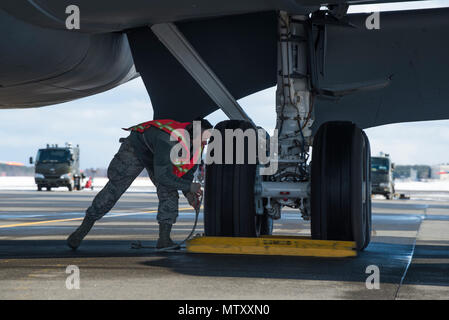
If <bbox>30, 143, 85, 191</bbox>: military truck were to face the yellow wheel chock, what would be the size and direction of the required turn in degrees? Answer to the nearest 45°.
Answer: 0° — it already faces it

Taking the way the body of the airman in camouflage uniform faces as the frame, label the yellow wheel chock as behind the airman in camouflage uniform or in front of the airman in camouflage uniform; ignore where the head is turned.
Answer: in front

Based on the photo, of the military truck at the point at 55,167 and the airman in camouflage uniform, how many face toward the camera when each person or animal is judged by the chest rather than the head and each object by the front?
1

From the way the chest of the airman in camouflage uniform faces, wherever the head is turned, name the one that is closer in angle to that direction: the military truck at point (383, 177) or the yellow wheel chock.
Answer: the yellow wheel chock

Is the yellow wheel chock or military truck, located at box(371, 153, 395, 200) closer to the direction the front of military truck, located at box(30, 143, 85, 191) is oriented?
the yellow wheel chock

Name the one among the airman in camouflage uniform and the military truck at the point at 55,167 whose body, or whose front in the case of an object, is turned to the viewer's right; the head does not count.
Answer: the airman in camouflage uniform

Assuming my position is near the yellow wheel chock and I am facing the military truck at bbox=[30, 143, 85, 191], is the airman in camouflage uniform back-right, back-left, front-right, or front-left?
front-left

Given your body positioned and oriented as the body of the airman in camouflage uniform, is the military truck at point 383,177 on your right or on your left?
on your left

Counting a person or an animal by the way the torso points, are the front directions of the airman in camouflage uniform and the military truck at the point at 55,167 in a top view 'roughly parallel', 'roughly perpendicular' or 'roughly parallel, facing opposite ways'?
roughly perpendicular

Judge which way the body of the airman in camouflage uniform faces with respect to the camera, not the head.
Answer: to the viewer's right

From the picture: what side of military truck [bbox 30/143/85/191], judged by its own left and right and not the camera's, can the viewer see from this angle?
front

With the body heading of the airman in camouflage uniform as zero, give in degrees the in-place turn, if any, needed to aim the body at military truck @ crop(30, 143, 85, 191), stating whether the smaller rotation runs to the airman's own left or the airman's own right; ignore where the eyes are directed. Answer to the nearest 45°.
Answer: approximately 90° to the airman's own left

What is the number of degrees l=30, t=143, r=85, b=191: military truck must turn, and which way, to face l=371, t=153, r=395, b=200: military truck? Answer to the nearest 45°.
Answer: approximately 90° to its left
